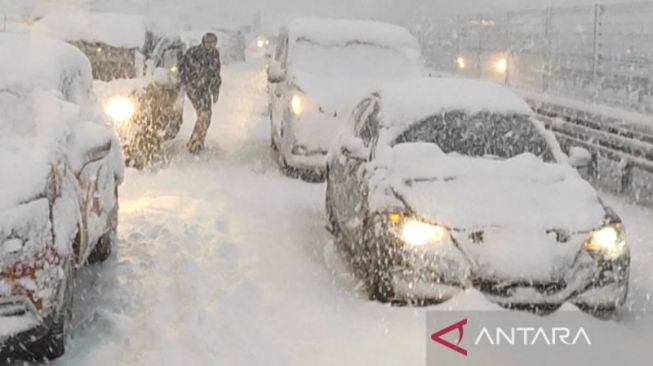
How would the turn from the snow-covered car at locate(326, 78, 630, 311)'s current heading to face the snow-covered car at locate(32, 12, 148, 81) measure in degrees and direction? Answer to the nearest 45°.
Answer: approximately 180°

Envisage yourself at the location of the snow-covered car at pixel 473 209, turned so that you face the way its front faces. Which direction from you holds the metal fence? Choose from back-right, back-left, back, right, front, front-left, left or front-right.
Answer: back-left

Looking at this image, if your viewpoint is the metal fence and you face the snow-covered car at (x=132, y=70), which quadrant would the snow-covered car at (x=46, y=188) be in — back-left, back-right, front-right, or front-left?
front-left

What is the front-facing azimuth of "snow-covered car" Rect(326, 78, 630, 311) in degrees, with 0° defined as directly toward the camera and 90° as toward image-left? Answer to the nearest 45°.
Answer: approximately 315°

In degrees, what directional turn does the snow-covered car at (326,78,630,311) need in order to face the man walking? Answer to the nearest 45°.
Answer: approximately 180°

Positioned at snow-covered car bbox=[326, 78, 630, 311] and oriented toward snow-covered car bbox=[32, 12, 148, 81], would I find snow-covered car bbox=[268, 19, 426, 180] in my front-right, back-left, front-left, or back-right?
front-right

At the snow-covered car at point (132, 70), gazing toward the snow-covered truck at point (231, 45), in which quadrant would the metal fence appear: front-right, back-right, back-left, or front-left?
front-right

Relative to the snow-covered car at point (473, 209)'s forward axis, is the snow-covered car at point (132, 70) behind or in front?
behind
